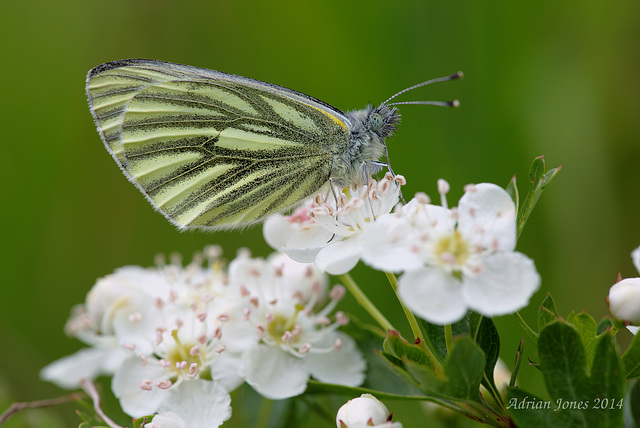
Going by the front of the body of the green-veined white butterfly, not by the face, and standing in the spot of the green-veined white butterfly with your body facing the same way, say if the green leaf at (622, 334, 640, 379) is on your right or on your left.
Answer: on your right

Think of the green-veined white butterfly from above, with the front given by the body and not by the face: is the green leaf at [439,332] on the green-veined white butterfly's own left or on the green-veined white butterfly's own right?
on the green-veined white butterfly's own right

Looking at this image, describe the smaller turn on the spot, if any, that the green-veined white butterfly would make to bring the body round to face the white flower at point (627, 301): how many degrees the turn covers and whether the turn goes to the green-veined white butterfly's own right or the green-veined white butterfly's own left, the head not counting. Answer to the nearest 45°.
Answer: approximately 45° to the green-veined white butterfly's own right

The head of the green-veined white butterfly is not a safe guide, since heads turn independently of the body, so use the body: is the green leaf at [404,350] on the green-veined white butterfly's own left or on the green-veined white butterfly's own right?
on the green-veined white butterfly's own right

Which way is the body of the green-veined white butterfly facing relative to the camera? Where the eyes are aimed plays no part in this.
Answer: to the viewer's right

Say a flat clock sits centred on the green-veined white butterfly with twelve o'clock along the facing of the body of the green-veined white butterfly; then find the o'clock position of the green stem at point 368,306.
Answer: The green stem is roughly at 12 o'clock from the green-veined white butterfly.

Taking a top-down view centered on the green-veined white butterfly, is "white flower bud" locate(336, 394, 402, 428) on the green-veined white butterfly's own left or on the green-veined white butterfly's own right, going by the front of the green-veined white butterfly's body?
on the green-veined white butterfly's own right

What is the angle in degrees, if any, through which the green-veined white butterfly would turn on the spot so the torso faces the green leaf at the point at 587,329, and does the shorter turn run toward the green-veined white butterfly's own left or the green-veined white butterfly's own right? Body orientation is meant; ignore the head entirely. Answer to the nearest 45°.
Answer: approximately 45° to the green-veined white butterfly's own right

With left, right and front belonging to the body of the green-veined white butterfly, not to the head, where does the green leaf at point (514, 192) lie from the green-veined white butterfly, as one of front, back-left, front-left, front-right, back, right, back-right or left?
front-right

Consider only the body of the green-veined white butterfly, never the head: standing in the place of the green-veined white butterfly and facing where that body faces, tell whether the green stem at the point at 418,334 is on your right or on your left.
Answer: on your right
